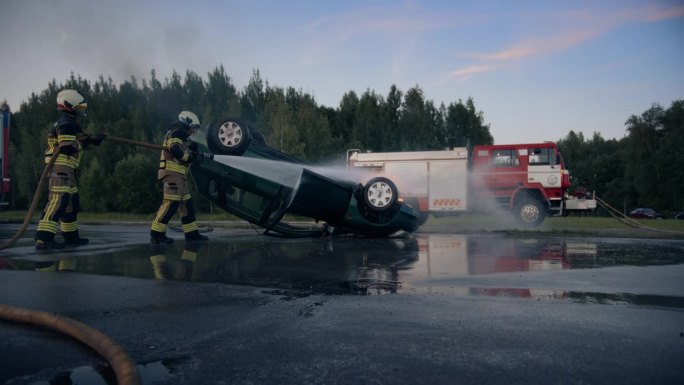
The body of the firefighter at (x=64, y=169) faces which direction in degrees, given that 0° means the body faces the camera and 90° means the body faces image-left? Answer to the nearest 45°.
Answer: approximately 270°

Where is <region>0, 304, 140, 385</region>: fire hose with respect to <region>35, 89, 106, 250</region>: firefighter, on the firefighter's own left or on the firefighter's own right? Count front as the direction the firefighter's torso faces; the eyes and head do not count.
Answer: on the firefighter's own right

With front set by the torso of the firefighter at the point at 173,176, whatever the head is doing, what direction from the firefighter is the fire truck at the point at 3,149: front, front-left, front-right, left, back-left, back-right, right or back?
back-left

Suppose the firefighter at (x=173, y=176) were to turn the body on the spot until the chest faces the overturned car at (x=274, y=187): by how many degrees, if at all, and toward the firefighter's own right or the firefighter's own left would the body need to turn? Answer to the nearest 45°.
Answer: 0° — they already face it

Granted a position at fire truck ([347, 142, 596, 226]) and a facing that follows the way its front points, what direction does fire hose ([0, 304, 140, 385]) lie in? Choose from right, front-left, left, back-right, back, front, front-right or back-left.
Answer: right

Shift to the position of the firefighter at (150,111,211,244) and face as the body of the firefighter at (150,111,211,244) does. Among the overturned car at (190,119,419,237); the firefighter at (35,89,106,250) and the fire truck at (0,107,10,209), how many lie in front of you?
1

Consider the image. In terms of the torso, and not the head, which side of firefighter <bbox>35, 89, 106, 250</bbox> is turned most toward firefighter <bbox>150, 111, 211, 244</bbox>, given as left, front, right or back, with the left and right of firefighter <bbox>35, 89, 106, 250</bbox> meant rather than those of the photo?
front

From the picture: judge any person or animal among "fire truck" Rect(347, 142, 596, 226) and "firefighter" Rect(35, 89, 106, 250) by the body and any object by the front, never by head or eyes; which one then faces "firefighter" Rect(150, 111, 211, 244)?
"firefighter" Rect(35, 89, 106, 250)

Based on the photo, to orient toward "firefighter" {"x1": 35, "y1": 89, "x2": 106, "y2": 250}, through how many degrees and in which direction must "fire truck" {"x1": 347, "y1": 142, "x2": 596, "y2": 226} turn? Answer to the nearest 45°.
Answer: approximately 135° to its right

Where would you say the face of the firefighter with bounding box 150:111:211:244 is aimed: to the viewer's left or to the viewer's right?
to the viewer's right

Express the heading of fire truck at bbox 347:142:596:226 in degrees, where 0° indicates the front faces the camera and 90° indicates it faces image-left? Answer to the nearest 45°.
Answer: approximately 270°

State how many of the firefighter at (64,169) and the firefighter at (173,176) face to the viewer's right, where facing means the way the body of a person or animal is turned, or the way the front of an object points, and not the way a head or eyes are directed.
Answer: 2

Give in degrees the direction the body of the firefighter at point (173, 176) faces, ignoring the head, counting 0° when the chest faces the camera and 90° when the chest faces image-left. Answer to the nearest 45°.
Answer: approximately 270°

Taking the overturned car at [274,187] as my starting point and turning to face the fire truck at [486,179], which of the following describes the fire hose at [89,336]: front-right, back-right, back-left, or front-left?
back-right

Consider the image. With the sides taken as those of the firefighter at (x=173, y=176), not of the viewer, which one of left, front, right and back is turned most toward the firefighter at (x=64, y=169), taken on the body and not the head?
back

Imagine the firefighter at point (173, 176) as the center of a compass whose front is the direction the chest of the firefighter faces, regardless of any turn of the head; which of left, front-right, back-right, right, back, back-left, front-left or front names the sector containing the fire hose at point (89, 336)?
right
